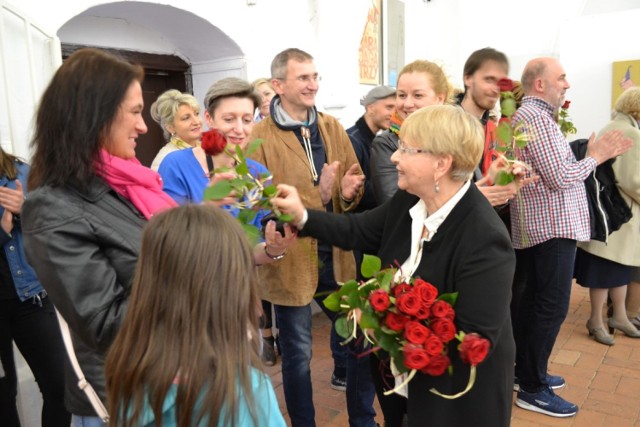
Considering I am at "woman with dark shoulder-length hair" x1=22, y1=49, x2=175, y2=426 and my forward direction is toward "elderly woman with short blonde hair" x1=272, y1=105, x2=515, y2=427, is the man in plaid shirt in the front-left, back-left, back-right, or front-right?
front-left

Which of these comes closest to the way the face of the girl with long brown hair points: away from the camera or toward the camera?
away from the camera

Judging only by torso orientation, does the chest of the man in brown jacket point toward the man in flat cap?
no

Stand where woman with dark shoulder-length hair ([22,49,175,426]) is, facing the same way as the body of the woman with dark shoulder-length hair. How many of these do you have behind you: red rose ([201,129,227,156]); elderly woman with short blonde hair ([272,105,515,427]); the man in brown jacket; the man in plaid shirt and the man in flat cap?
0

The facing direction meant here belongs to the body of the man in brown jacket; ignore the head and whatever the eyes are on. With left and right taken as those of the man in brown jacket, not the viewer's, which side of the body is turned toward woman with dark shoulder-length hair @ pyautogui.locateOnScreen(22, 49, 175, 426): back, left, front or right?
right

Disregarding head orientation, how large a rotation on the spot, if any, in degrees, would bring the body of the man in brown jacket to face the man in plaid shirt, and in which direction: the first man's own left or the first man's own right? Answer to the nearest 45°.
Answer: approximately 45° to the first man's own left

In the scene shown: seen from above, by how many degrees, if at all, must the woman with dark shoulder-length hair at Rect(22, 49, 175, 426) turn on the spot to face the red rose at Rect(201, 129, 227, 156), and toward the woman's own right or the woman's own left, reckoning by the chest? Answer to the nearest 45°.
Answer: approximately 45° to the woman's own left

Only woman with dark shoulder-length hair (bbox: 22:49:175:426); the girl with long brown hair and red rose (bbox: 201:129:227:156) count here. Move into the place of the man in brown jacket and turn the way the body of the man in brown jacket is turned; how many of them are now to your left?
0

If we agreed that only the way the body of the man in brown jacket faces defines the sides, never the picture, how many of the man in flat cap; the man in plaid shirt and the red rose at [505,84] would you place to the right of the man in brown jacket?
0

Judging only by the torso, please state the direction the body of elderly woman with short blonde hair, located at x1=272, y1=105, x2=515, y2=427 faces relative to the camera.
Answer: to the viewer's left

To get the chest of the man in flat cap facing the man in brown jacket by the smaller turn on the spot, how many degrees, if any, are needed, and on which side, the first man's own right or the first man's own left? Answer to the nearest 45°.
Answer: approximately 90° to the first man's own right
